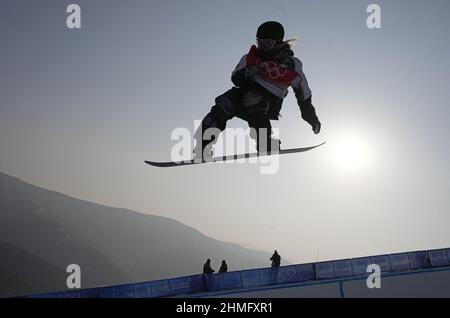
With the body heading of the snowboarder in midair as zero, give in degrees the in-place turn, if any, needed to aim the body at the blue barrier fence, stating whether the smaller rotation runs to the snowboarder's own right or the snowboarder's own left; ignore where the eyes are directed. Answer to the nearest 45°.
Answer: approximately 180°

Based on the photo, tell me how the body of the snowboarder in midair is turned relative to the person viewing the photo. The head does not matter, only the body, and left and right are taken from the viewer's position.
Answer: facing the viewer
